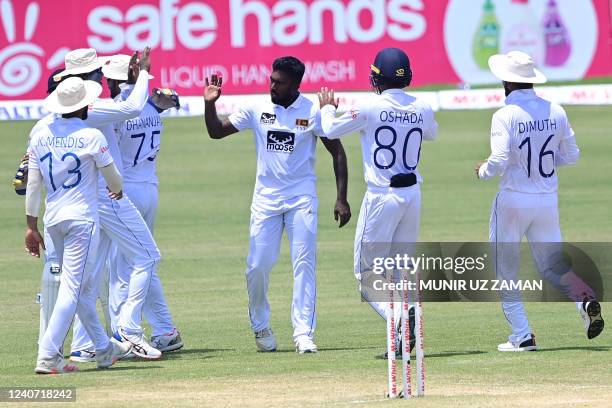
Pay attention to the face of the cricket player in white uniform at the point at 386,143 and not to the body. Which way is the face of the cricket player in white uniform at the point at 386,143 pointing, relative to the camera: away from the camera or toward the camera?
away from the camera

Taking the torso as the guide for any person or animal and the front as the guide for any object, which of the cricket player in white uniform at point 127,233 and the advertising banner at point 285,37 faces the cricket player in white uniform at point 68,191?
the advertising banner

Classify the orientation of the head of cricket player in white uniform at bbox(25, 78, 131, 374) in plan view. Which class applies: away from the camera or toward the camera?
away from the camera

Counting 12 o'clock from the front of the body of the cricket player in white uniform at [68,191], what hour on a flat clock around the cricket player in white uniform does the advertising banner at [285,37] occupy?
The advertising banner is roughly at 11 o'clock from the cricket player in white uniform.

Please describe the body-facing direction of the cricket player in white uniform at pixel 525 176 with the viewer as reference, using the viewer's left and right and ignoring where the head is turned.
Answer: facing away from the viewer and to the left of the viewer

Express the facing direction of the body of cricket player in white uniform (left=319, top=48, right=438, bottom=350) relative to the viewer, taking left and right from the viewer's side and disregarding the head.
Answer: facing away from the viewer and to the left of the viewer

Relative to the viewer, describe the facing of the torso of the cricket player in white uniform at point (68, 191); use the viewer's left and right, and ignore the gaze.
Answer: facing away from the viewer and to the right of the viewer

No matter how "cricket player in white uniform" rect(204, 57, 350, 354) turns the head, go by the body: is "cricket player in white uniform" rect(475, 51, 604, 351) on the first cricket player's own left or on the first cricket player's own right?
on the first cricket player's own left

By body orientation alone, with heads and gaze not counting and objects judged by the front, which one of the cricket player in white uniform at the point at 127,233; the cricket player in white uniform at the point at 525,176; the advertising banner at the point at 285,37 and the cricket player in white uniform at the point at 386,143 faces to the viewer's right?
the cricket player in white uniform at the point at 127,233

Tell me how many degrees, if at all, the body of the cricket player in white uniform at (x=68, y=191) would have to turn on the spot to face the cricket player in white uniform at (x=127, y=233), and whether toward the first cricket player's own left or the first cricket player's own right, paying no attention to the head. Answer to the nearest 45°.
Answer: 0° — they already face them
